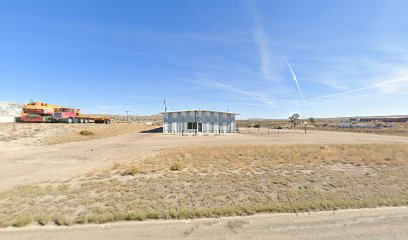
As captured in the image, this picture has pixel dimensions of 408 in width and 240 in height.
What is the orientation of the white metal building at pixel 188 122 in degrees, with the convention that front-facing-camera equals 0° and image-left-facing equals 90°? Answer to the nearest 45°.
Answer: approximately 0°

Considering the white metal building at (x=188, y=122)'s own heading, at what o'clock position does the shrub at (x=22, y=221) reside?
The shrub is roughly at 12 o'clock from the white metal building.
